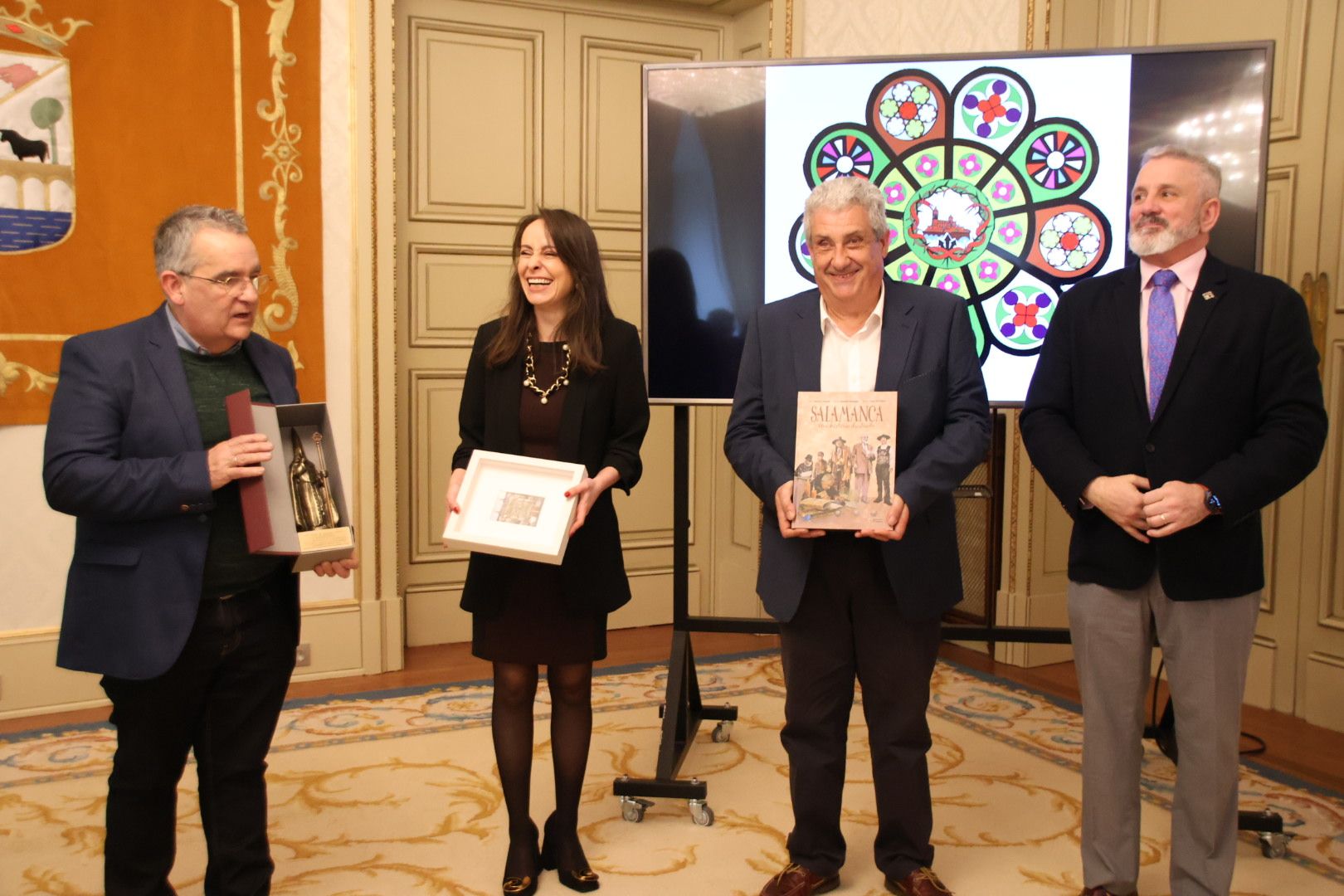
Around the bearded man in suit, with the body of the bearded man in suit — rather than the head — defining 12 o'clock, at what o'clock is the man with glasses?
The man with glasses is roughly at 2 o'clock from the bearded man in suit.

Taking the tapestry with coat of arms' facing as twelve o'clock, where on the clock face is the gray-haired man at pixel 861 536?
The gray-haired man is roughly at 11 o'clock from the tapestry with coat of arms.

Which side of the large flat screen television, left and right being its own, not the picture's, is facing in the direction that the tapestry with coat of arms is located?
right

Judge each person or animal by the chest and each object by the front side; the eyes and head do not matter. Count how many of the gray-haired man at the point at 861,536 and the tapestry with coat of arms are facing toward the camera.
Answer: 2

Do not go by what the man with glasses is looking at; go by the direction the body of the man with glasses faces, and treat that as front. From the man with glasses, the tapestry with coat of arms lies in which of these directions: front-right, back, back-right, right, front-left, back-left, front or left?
back-left

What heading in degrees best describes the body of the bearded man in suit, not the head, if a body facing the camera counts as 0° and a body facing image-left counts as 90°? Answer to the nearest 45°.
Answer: approximately 0°

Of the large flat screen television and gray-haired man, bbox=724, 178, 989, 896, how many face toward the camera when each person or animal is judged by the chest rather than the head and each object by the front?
2

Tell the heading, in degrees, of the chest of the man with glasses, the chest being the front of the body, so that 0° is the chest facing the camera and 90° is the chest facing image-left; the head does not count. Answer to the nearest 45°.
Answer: approximately 315°

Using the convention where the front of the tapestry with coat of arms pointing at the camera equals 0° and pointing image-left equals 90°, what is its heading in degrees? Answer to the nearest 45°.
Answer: approximately 0°

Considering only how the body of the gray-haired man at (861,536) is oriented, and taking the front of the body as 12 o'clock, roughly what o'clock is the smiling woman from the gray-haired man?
The smiling woman is roughly at 3 o'clock from the gray-haired man.
